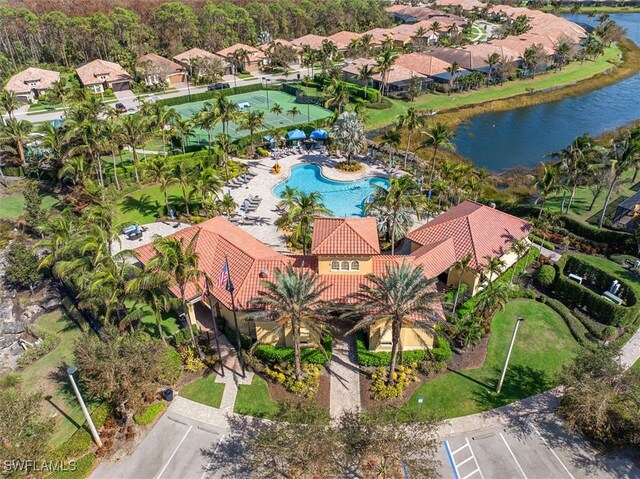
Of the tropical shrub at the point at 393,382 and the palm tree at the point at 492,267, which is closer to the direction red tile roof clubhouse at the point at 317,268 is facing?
the tropical shrub

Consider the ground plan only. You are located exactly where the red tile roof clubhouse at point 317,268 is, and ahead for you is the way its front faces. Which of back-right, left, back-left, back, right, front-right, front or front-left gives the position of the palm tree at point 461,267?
left

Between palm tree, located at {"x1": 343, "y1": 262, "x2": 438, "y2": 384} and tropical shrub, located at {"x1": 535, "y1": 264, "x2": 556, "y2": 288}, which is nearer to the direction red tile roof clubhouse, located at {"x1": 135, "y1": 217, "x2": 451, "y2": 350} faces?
the palm tree

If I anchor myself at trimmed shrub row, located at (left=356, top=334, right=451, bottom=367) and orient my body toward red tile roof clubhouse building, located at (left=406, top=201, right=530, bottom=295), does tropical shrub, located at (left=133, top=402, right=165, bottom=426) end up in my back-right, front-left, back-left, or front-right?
back-left

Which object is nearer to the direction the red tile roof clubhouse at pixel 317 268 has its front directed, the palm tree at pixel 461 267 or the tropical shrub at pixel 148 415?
the tropical shrub

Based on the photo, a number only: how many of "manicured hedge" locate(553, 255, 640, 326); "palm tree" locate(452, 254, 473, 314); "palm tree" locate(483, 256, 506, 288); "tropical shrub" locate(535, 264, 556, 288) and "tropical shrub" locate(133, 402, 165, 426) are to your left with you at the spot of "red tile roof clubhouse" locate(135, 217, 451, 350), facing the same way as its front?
4

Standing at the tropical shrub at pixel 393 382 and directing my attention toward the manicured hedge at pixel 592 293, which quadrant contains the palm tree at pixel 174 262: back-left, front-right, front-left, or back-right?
back-left

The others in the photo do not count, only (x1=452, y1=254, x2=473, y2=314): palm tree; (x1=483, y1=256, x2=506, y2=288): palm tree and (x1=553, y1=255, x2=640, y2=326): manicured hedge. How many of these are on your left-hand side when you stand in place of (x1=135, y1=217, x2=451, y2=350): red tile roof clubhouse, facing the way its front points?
3

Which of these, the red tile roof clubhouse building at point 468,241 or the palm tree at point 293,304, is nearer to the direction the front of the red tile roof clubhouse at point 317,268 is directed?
the palm tree

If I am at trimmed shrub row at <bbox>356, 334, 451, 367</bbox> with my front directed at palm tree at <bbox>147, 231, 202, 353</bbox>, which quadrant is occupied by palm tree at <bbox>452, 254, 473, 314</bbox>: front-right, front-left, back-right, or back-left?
back-right

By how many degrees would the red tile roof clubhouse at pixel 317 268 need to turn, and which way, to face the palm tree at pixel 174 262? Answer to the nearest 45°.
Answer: approximately 45° to its right

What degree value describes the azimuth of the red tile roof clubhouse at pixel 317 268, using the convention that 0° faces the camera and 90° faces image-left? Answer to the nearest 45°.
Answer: approximately 0°

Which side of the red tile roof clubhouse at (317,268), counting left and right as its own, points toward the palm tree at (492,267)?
left

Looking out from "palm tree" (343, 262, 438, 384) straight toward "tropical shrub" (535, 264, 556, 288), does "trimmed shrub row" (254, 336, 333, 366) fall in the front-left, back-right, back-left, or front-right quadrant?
back-left
